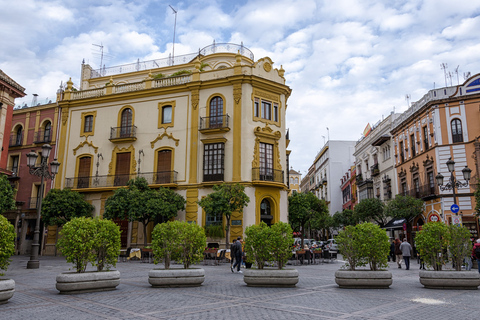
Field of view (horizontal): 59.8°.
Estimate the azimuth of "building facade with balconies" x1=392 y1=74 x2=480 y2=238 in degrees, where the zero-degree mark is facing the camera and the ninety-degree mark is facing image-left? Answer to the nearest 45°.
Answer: approximately 45°

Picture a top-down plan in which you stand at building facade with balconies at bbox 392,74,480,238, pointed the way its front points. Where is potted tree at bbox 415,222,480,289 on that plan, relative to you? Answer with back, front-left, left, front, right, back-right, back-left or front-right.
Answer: front-left

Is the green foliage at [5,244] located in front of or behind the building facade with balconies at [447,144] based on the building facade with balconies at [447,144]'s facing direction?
in front

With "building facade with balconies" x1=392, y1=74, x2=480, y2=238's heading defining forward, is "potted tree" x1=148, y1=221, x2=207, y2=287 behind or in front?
in front

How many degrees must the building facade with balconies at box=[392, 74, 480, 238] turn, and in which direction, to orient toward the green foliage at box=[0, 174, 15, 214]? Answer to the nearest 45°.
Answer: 0° — it already faces it

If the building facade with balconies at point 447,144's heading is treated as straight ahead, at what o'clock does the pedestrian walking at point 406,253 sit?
The pedestrian walking is roughly at 11 o'clock from the building facade with balconies.

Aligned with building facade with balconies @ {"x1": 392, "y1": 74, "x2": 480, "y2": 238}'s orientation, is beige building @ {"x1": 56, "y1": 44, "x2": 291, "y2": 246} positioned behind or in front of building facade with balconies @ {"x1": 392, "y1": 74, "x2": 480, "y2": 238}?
in front

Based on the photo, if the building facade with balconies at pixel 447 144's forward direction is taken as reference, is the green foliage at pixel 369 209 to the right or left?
on its right

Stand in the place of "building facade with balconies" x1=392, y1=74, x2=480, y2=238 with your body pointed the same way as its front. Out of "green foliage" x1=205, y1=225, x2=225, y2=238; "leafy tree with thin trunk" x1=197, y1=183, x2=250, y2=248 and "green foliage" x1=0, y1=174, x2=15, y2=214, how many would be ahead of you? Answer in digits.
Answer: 3

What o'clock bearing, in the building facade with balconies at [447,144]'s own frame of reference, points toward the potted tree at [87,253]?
The potted tree is roughly at 11 o'clock from the building facade with balconies.

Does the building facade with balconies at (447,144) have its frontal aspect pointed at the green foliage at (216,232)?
yes
